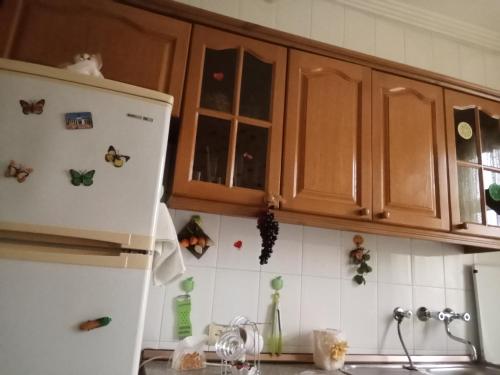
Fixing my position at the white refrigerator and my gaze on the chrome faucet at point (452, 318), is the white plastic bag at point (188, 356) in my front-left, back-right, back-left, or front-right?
front-left

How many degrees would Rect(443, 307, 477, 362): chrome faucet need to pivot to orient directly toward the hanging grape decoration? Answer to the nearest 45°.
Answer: approximately 90° to its right

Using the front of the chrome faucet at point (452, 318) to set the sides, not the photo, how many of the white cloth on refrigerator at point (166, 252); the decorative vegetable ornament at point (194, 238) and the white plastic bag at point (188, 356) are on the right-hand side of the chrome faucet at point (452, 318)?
3

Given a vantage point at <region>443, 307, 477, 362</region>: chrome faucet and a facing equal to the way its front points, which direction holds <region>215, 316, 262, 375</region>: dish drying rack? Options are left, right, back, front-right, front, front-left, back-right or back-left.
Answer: right

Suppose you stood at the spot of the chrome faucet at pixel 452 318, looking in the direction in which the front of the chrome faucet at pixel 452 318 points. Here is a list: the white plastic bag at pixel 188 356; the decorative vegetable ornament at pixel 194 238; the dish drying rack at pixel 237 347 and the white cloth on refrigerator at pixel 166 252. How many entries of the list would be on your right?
4

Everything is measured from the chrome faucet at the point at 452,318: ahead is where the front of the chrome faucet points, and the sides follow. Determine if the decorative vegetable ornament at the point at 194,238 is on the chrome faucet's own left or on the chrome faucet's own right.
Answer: on the chrome faucet's own right

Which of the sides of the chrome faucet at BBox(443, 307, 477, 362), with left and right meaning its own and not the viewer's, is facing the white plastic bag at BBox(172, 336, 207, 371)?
right

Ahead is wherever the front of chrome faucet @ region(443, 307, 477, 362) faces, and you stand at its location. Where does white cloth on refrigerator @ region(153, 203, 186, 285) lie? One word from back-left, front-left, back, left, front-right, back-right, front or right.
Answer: right

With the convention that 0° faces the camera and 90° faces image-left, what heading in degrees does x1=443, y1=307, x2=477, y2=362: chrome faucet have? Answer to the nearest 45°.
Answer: approximately 315°

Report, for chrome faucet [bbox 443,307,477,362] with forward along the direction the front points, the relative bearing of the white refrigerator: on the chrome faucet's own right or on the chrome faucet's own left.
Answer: on the chrome faucet's own right
